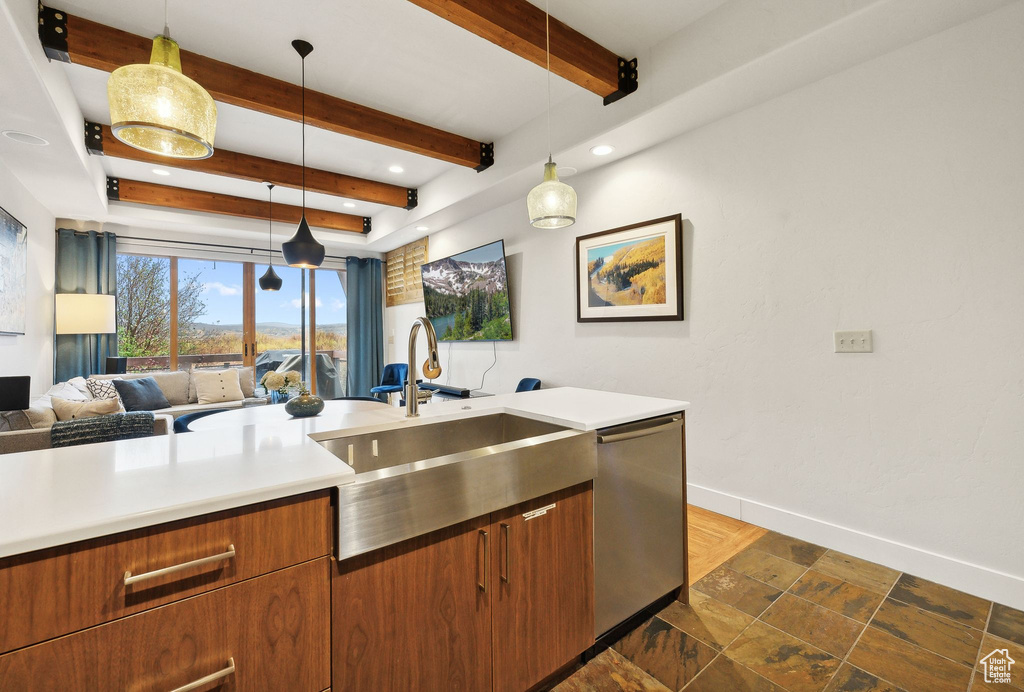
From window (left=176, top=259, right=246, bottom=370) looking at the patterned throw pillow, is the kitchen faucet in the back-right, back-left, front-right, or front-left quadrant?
front-left

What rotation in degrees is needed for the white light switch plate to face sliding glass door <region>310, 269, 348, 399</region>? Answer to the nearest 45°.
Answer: approximately 90° to its right

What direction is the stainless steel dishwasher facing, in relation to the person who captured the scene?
facing the viewer and to the right of the viewer

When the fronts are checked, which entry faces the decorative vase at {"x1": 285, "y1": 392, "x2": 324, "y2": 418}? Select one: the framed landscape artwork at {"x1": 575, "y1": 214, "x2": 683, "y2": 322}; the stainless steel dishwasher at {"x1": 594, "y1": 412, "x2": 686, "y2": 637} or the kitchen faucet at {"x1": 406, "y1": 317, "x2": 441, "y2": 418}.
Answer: the framed landscape artwork

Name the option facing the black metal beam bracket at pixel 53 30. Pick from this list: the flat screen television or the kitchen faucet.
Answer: the flat screen television

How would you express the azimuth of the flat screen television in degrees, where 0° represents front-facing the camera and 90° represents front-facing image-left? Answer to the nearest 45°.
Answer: approximately 45°

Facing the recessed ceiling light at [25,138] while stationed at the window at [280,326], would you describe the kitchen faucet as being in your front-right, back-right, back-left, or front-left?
front-left

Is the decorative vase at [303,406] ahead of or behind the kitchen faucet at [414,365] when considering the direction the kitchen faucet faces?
behind

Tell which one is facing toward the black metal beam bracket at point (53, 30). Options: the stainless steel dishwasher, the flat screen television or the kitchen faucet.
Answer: the flat screen television

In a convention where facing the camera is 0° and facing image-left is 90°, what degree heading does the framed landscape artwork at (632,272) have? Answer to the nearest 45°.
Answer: approximately 45°

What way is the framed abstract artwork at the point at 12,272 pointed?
to the viewer's right

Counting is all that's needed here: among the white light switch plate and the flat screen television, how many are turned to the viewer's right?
0
